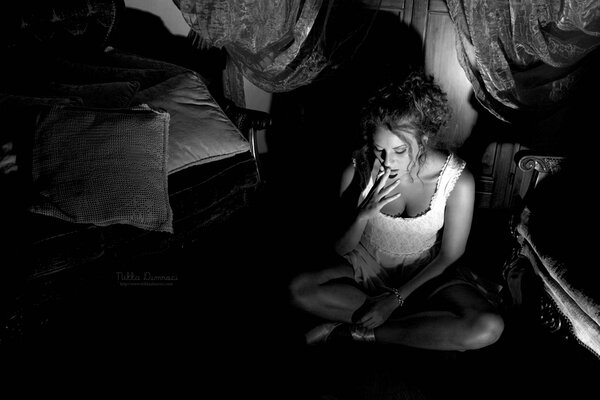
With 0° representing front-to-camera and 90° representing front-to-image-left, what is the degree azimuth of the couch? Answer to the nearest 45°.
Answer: approximately 315°
